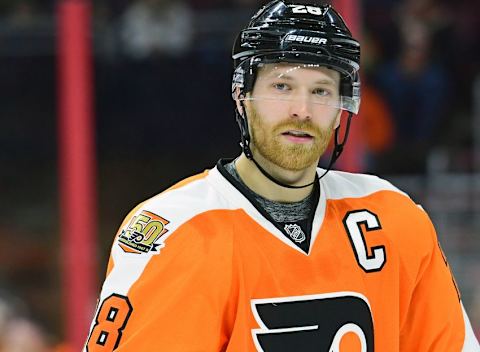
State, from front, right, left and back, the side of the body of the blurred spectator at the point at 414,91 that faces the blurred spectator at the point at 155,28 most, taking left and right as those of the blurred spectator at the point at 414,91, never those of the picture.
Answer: right

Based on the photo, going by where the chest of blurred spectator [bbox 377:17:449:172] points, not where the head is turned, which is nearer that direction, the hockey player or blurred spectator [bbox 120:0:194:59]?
the hockey player

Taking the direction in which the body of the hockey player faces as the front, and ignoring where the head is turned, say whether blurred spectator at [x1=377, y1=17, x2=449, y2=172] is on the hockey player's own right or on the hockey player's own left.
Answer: on the hockey player's own left

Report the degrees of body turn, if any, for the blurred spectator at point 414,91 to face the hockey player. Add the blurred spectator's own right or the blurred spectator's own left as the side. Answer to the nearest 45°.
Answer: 0° — they already face them

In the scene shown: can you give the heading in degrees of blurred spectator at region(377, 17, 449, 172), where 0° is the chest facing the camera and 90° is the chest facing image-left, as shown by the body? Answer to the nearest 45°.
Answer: approximately 0°

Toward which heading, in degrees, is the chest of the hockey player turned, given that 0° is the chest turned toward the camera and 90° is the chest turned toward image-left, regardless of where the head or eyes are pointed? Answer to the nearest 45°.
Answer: approximately 315°
